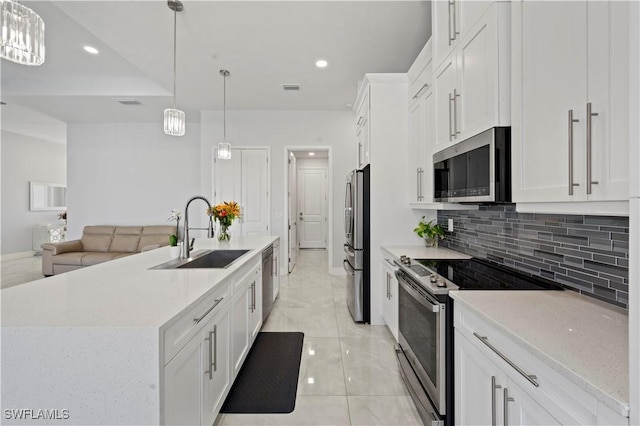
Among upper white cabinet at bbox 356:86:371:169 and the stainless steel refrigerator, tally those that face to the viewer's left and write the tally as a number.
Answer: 2

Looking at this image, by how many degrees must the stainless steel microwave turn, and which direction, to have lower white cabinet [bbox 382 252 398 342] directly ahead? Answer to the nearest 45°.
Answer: approximately 90° to its right

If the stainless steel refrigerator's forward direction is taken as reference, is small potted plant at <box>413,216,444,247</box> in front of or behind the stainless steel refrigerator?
behind

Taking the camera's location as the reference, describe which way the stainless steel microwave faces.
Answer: facing the viewer and to the left of the viewer

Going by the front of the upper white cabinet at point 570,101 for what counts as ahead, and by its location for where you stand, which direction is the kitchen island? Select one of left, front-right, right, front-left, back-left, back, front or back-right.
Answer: front

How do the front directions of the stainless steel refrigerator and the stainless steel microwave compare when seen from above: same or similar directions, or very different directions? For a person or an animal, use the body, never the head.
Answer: same or similar directions

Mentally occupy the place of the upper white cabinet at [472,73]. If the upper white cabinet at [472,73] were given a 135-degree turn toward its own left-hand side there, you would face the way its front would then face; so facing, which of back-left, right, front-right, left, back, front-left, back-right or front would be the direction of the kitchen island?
back-right

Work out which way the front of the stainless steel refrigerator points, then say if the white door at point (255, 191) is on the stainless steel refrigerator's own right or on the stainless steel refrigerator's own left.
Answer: on the stainless steel refrigerator's own right

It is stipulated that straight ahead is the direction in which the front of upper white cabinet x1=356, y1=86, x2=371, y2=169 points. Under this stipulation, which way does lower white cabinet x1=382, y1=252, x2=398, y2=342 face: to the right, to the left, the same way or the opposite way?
the same way

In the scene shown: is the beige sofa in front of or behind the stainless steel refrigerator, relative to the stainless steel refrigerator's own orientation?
in front

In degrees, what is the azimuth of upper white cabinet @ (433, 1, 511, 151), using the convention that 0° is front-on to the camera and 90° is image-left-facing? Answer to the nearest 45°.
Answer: approximately 45°

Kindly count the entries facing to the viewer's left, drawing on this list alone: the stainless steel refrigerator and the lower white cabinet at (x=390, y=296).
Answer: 2

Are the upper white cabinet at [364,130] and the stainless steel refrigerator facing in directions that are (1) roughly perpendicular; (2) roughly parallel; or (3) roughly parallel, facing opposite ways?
roughly parallel

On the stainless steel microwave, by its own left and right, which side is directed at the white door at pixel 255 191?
right

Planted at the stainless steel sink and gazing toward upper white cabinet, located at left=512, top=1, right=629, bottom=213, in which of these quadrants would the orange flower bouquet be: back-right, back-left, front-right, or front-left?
back-left

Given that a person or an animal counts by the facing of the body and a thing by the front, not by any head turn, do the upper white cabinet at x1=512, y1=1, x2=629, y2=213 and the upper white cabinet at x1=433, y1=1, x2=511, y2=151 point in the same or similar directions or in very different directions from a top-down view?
same or similar directions

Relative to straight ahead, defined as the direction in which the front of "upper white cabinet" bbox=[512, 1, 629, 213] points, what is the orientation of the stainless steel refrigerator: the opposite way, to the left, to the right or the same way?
the same way

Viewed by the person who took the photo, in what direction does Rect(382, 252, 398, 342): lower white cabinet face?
facing to the left of the viewer

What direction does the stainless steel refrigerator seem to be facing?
to the viewer's left
